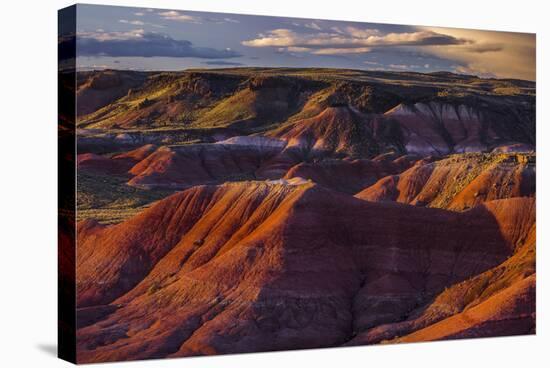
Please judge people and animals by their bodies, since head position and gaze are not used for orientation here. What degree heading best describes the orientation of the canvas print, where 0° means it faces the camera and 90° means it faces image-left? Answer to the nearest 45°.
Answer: approximately 315°
